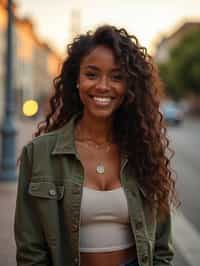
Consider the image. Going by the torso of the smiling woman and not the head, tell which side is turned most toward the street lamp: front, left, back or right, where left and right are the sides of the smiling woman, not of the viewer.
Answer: back

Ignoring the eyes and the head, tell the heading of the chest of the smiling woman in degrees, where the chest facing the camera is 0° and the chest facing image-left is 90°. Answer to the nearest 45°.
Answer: approximately 0°
